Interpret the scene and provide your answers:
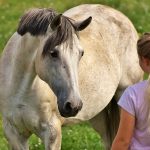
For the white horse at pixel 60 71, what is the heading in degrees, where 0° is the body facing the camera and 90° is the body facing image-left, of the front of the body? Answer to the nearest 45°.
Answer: approximately 45°
